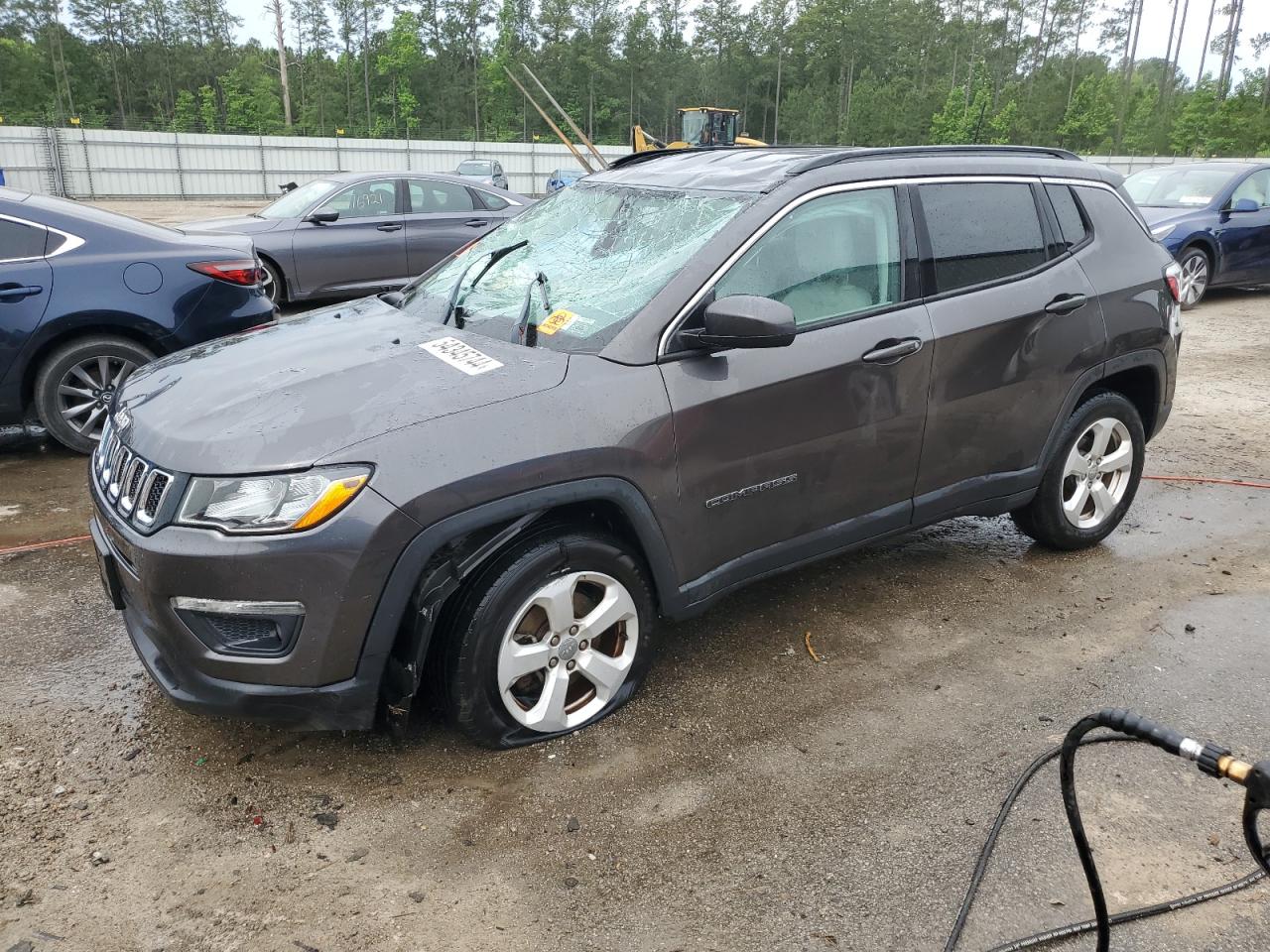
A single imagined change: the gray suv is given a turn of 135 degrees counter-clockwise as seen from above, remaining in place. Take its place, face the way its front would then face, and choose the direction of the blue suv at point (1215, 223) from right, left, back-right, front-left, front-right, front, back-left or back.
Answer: front-left

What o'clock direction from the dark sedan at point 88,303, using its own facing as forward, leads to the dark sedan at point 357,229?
the dark sedan at point 357,229 is roughly at 4 o'clock from the dark sedan at point 88,303.

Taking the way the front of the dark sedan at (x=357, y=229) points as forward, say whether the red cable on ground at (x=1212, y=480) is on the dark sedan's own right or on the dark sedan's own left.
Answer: on the dark sedan's own left

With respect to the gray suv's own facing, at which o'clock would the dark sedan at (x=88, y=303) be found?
The dark sedan is roughly at 3 o'clock from the gray suv.

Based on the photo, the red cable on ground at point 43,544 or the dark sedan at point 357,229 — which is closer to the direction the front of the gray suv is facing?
the red cable on ground

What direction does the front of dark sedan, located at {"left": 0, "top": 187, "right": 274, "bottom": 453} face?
to the viewer's left

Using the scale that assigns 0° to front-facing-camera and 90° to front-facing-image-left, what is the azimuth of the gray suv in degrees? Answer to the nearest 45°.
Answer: approximately 45°

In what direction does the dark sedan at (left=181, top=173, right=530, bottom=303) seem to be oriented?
to the viewer's left

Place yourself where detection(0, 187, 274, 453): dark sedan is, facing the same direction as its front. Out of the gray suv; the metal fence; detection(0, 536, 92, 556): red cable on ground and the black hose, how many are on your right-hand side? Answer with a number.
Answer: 1

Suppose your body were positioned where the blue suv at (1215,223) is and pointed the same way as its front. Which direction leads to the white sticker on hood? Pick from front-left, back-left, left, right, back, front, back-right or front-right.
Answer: front-left

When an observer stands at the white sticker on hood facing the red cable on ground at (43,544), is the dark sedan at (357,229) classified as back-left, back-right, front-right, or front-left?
front-right

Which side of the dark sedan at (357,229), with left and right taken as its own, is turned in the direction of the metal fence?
right

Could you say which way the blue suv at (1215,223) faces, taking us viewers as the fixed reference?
facing the viewer and to the left of the viewer

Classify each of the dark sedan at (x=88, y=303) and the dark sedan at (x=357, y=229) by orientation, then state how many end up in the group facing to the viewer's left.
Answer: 2

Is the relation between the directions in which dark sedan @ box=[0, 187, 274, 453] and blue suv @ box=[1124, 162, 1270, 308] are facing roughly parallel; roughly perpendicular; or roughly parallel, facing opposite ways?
roughly parallel
